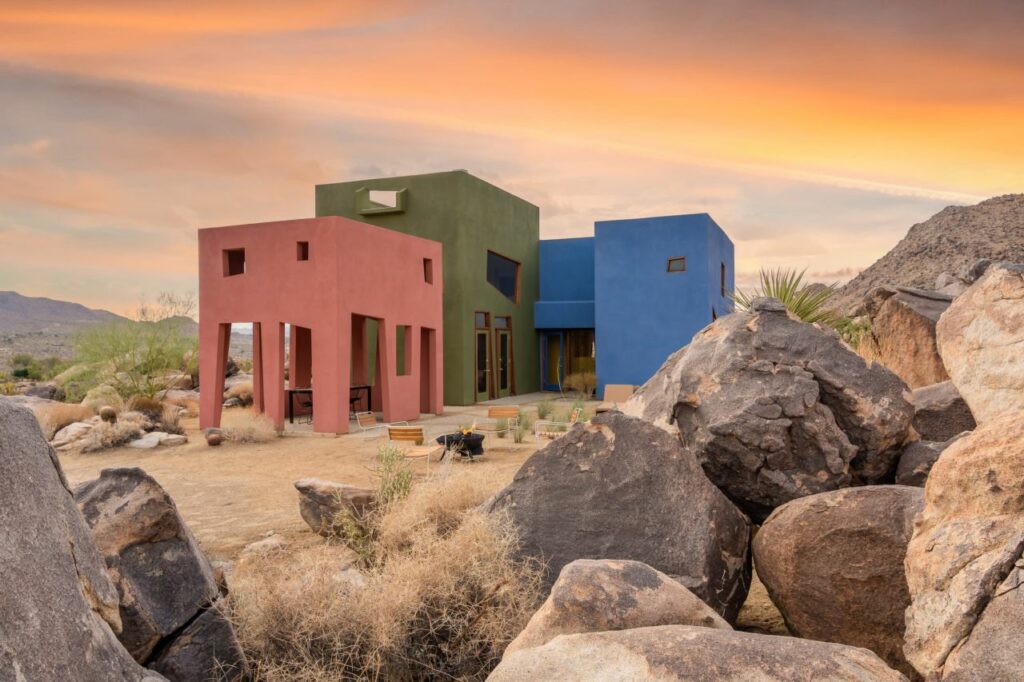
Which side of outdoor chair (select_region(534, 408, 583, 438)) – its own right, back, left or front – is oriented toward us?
left

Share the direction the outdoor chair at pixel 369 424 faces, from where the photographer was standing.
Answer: facing to the right of the viewer

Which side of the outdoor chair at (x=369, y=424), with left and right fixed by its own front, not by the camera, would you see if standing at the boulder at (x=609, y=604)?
right

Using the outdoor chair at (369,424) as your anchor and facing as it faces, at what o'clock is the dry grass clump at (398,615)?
The dry grass clump is roughly at 3 o'clock from the outdoor chair.

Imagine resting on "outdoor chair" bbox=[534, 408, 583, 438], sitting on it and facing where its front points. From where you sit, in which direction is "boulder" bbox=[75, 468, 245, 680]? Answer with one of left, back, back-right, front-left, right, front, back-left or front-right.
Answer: left

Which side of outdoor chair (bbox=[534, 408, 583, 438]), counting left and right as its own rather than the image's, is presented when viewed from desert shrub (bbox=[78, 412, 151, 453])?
front

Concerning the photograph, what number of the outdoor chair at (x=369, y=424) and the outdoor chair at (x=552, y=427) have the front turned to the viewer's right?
1

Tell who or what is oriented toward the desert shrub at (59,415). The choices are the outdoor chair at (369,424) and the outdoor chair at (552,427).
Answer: the outdoor chair at (552,427)

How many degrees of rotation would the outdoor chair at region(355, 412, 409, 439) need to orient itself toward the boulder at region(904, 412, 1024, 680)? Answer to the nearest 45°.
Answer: approximately 90° to its right

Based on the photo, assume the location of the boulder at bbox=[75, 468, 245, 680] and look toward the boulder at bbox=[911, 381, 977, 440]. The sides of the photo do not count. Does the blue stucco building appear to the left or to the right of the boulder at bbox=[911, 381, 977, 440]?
left

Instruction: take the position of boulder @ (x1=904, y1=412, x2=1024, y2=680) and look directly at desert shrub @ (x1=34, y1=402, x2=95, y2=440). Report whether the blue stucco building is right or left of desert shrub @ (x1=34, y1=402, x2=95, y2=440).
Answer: right

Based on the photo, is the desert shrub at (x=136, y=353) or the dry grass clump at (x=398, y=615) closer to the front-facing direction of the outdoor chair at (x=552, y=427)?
the desert shrub

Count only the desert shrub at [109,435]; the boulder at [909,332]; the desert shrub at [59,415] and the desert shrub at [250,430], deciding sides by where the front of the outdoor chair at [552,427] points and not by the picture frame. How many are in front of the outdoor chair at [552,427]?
3

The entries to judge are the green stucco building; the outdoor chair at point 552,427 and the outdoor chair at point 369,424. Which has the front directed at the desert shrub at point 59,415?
the outdoor chair at point 552,427

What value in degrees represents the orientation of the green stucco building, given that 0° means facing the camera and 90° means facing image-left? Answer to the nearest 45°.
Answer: approximately 315°

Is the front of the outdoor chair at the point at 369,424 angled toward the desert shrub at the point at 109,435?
no

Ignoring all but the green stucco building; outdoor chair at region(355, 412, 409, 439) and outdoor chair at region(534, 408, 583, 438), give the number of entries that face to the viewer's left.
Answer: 1

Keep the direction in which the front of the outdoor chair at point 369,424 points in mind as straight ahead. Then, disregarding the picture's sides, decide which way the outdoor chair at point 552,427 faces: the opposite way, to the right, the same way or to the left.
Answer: the opposite way

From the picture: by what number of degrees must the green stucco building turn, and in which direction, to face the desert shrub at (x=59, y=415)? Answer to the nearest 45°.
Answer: approximately 90° to its right
